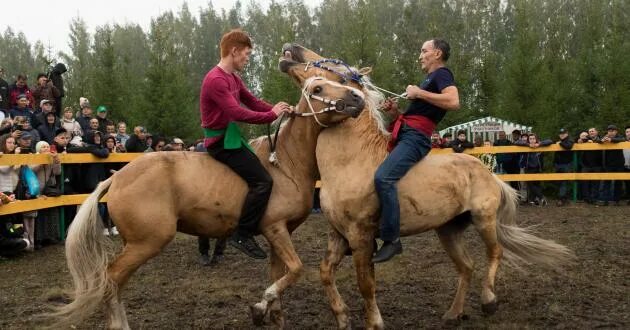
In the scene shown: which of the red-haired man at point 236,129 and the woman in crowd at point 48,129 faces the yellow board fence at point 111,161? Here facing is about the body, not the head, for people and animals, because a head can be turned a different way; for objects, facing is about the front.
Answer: the woman in crowd

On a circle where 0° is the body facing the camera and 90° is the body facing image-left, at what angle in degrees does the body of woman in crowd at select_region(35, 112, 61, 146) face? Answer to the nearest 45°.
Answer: approximately 315°

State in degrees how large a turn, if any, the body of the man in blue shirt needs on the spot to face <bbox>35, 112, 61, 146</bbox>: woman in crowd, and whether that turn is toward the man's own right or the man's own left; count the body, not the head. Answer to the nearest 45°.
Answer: approximately 45° to the man's own right

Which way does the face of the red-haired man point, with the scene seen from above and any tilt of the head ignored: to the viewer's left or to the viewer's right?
to the viewer's right

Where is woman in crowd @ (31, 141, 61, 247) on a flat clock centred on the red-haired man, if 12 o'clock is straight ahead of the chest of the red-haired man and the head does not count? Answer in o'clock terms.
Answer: The woman in crowd is roughly at 8 o'clock from the red-haired man.

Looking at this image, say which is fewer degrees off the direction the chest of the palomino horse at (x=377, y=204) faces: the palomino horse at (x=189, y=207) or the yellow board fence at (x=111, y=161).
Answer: the palomino horse

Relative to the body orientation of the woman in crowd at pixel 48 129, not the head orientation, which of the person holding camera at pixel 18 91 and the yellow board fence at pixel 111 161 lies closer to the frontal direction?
the yellow board fence

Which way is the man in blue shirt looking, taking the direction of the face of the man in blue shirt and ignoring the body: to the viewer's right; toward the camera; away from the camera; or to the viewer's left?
to the viewer's left

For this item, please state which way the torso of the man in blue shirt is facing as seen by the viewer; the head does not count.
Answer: to the viewer's left

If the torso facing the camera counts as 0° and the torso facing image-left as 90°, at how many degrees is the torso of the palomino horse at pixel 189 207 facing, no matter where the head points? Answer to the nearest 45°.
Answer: approximately 270°

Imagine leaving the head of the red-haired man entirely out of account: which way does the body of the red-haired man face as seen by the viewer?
to the viewer's right

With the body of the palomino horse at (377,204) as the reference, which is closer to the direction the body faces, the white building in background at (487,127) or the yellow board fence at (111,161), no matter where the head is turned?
the yellow board fence

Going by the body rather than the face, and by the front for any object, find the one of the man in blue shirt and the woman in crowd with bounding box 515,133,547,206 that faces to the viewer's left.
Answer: the man in blue shirt
